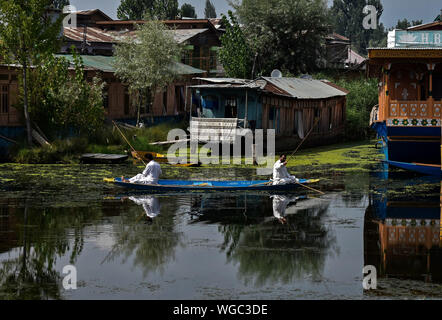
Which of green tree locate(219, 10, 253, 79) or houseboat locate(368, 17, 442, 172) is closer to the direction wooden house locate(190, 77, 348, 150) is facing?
the houseboat

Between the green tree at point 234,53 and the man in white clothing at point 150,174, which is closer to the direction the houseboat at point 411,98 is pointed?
the man in white clothing

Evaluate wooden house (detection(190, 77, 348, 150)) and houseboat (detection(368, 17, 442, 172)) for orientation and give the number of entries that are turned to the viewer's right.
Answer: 0

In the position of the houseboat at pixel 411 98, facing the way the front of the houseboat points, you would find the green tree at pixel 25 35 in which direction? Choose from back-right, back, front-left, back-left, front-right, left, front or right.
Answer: right

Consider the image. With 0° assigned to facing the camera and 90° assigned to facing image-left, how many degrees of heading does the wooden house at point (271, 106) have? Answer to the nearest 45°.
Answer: approximately 45°

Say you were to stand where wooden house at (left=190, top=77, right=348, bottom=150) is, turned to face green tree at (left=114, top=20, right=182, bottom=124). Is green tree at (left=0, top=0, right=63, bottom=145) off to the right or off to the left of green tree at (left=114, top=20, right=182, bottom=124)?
left
